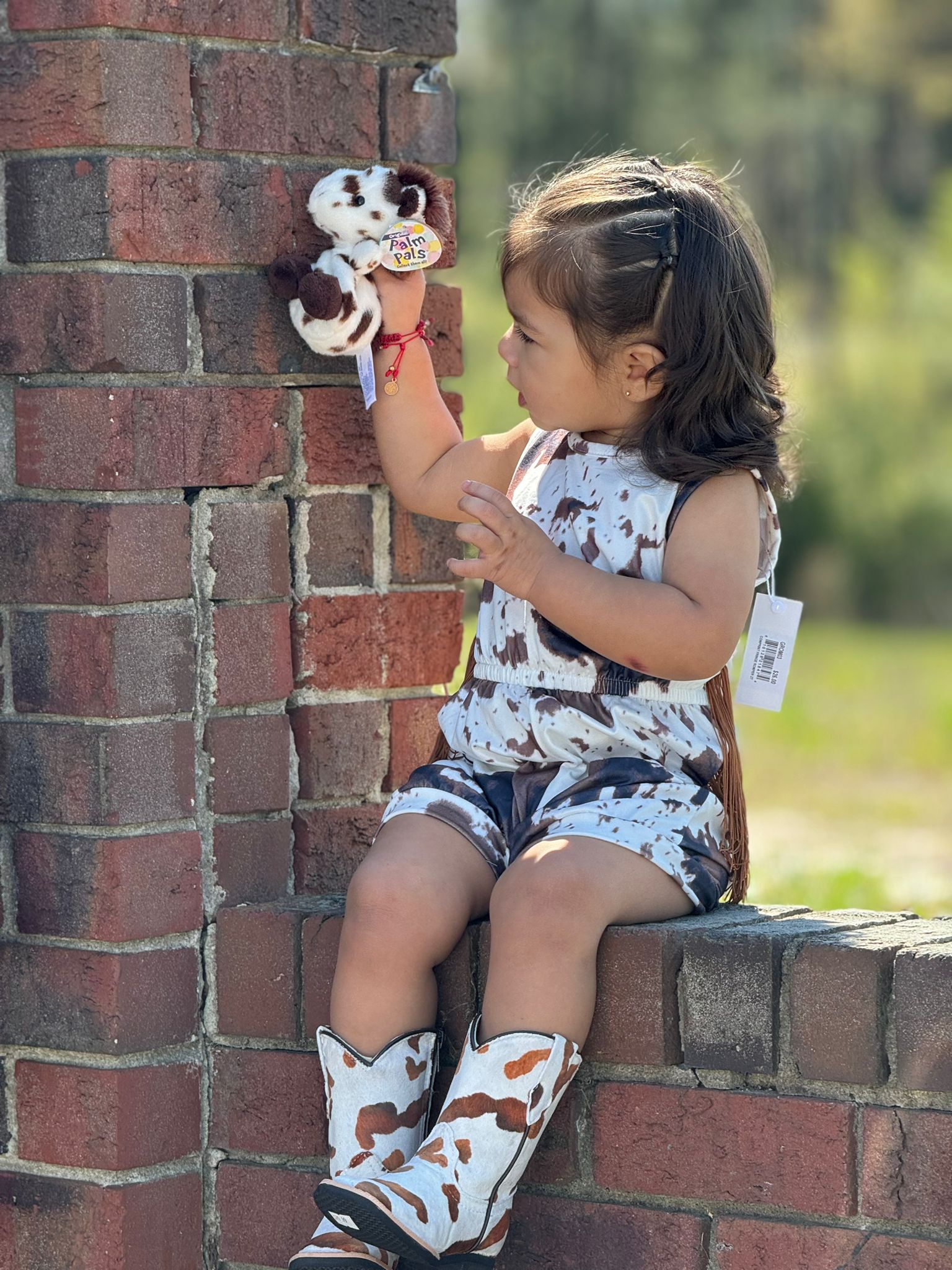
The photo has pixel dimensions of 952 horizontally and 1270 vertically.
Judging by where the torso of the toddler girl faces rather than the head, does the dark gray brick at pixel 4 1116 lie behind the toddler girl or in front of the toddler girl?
in front

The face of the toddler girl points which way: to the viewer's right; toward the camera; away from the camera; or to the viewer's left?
to the viewer's left

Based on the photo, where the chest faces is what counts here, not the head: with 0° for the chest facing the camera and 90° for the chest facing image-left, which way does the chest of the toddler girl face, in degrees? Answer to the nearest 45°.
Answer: approximately 45°
